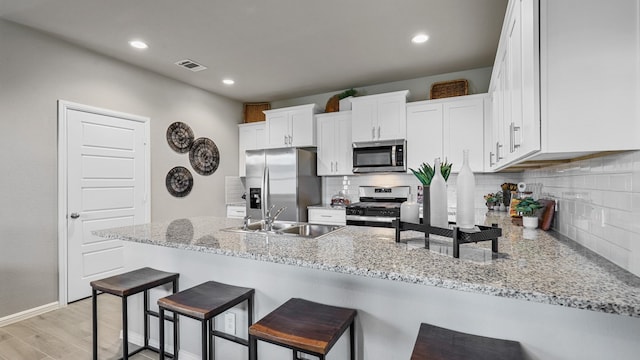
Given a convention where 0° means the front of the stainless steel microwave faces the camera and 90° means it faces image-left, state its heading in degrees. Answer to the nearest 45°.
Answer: approximately 0°

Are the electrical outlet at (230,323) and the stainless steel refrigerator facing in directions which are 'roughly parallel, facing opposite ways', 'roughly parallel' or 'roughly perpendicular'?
roughly parallel

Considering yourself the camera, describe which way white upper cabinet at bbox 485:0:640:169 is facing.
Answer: facing to the left of the viewer

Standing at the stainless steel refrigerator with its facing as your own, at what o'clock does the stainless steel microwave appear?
The stainless steel microwave is roughly at 8 o'clock from the stainless steel refrigerator.

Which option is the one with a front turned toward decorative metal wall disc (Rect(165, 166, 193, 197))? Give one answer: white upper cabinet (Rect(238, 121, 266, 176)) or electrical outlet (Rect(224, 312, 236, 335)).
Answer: the white upper cabinet

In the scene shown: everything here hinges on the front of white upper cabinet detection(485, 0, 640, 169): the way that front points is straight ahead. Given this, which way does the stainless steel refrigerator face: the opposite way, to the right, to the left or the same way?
to the left

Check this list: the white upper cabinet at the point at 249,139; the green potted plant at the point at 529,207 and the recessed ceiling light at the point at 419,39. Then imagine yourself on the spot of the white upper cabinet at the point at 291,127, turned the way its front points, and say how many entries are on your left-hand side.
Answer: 2

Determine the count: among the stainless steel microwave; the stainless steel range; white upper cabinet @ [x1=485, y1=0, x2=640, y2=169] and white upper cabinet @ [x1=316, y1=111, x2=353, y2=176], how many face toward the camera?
3

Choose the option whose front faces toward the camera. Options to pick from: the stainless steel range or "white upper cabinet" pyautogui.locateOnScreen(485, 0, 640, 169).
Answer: the stainless steel range

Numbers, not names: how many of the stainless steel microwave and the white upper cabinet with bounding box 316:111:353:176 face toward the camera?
2

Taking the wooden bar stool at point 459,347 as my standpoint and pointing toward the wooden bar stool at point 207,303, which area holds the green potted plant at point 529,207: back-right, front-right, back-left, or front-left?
back-right

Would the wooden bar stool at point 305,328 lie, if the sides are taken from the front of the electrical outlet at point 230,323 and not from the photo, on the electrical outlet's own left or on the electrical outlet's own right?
on the electrical outlet's own left

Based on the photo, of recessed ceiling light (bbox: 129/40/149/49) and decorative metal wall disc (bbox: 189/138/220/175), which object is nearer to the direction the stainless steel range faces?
the recessed ceiling light

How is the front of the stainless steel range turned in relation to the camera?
facing the viewer

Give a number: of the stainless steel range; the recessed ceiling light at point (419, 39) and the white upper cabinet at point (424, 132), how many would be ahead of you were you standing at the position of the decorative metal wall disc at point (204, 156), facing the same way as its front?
3

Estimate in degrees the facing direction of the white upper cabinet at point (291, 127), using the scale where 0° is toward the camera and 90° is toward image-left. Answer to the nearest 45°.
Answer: approximately 45°

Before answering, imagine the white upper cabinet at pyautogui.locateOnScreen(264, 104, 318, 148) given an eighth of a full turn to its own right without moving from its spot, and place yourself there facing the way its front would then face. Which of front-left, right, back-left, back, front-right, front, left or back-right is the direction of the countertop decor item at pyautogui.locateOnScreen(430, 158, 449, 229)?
left

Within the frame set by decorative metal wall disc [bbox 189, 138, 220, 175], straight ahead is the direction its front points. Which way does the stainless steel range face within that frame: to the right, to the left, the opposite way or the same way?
to the right
